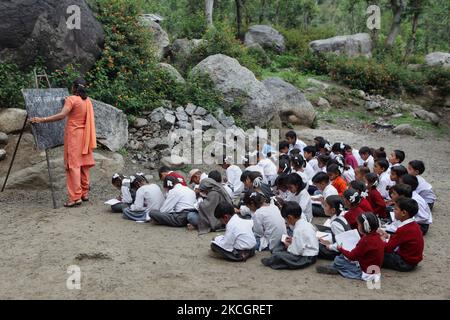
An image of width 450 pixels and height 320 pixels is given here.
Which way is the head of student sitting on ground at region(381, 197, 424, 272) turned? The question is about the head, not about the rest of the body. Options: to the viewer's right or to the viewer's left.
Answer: to the viewer's left

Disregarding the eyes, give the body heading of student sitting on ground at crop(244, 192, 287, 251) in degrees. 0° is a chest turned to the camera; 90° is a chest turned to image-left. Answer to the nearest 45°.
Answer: approximately 135°

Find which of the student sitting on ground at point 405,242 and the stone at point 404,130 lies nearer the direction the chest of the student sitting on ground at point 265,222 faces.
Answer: the stone

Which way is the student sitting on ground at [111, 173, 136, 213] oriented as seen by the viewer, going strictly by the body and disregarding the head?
to the viewer's left

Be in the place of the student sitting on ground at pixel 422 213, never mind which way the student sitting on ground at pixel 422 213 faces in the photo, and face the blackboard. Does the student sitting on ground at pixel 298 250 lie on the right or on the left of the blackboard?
left

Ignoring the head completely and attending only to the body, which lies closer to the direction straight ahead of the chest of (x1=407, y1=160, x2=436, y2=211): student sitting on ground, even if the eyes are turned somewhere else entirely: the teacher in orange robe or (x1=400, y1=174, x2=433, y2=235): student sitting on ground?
the teacher in orange robe

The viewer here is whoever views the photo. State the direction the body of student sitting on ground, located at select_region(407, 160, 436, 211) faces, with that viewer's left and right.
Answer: facing to the left of the viewer

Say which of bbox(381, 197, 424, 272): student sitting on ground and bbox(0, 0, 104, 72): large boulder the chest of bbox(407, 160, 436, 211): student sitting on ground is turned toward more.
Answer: the large boulder

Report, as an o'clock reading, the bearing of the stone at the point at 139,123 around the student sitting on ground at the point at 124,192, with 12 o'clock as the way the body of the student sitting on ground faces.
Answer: The stone is roughly at 3 o'clock from the student sitting on ground.

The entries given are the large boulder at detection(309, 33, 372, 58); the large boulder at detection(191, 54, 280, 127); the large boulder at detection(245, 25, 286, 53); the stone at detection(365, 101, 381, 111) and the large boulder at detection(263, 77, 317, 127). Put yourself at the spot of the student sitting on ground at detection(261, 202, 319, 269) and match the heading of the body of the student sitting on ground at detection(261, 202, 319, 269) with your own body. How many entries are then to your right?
5

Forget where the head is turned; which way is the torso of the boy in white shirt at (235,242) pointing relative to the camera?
to the viewer's left

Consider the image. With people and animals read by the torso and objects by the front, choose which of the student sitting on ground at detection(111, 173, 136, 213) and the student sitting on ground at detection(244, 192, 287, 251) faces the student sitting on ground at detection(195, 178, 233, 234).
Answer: the student sitting on ground at detection(244, 192, 287, 251)

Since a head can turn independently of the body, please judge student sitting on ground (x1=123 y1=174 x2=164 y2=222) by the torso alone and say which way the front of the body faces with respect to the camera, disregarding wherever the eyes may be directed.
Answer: to the viewer's left

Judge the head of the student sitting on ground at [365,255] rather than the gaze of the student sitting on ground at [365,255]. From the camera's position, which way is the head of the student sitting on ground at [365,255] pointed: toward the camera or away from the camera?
away from the camera

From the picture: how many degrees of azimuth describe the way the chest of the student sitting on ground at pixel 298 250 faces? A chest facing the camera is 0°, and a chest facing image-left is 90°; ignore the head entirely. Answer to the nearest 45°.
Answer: approximately 90°

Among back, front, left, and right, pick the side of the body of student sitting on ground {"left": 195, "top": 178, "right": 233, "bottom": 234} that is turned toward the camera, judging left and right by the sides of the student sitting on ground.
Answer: left

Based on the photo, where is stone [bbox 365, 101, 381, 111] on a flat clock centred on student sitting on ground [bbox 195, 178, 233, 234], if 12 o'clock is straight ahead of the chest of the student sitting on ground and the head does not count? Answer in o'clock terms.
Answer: The stone is roughly at 4 o'clock from the student sitting on ground.

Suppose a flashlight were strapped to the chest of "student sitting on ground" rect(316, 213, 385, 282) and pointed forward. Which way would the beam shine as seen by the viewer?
to the viewer's left

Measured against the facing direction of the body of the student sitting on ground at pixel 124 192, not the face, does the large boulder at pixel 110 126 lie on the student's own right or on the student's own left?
on the student's own right
